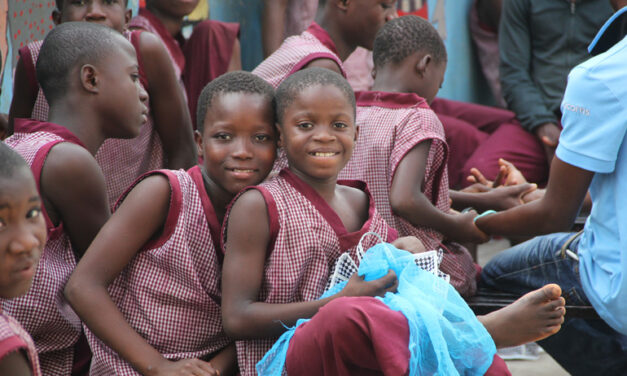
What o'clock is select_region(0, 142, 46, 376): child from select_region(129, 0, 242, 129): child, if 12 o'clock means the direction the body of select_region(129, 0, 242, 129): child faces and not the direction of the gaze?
select_region(0, 142, 46, 376): child is roughly at 2 o'clock from select_region(129, 0, 242, 129): child.

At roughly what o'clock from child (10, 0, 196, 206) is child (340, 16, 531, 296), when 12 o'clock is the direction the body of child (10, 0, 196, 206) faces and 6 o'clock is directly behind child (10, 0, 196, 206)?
child (340, 16, 531, 296) is roughly at 10 o'clock from child (10, 0, 196, 206).

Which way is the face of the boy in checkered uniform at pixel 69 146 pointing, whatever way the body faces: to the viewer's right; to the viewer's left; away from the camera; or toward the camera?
to the viewer's right

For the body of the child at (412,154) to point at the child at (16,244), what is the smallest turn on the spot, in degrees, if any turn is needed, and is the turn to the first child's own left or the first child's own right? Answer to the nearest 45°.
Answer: approximately 180°

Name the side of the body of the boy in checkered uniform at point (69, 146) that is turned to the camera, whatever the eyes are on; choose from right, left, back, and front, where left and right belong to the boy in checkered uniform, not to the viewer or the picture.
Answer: right

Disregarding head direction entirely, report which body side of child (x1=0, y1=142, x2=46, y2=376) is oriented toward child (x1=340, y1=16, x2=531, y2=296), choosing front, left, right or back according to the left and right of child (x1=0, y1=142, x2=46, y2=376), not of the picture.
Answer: left

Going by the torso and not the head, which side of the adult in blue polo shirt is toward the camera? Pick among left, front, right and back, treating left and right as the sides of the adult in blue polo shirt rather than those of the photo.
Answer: left

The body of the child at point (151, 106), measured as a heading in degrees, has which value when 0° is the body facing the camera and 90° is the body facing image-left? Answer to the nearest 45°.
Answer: approximately 0°

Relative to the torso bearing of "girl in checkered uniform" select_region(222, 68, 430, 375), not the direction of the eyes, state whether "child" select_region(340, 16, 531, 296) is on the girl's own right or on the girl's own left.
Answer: on the girl's own left

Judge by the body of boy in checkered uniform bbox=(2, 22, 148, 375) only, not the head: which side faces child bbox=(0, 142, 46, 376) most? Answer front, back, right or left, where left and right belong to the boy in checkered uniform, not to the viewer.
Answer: right
